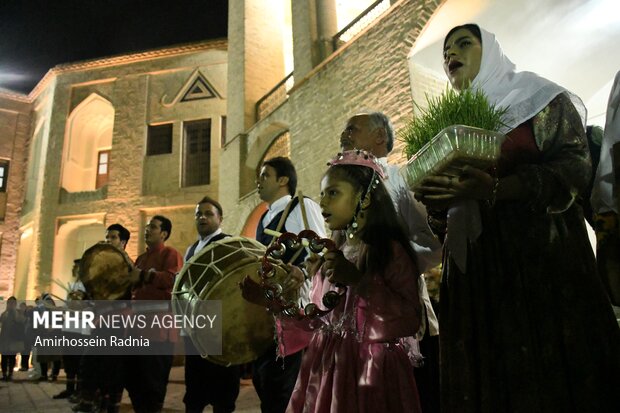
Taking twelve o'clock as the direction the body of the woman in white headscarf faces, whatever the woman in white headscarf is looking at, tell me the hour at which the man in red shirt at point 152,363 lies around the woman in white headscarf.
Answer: The man in red shirt is roughly at 1 o'clock from the woman in white headscarf.

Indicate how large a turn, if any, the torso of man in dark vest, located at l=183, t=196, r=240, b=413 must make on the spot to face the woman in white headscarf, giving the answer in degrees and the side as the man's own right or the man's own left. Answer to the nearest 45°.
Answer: approximately 90° to the man's own left

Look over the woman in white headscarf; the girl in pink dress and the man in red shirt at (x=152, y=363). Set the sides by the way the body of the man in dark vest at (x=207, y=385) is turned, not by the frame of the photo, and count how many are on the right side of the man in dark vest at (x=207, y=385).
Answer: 1

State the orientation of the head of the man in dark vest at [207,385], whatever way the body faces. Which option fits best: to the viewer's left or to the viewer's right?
to the viewer's left

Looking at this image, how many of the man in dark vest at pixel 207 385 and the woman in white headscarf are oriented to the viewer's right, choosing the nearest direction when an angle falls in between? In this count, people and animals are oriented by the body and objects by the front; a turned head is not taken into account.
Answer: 0

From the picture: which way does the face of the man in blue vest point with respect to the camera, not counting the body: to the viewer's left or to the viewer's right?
to the viewer's left

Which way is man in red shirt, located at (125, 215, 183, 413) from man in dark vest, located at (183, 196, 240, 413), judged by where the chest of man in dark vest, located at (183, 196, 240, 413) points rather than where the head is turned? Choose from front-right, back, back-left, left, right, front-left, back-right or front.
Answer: right

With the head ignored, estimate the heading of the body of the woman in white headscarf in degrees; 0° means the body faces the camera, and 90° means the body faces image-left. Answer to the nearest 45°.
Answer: approximately 90°

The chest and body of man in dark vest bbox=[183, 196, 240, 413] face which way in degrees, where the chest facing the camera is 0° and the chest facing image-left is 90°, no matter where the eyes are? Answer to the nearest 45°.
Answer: approximately 45°
